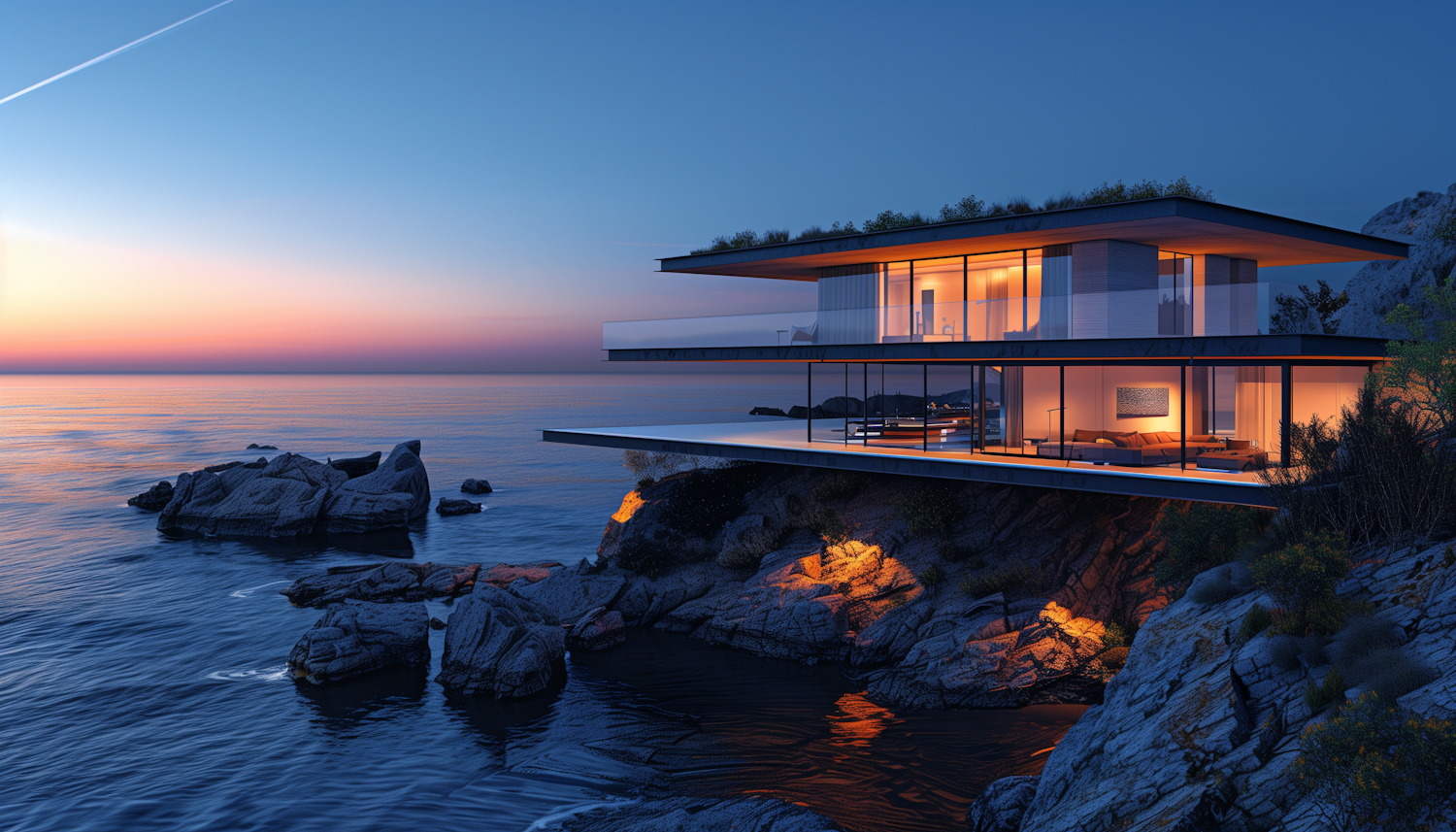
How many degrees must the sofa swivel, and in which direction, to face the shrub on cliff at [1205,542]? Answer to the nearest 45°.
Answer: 0° — it already faces it

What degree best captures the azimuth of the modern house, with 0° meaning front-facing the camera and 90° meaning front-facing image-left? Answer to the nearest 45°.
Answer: approximately 45°

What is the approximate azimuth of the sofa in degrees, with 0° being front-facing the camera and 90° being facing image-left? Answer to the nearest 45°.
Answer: approximately 0°

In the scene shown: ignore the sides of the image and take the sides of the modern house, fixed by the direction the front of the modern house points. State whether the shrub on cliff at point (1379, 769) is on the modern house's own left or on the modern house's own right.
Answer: on the modern house's own left

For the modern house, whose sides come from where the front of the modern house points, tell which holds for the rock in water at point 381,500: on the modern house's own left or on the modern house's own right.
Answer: on the modern house's own right
